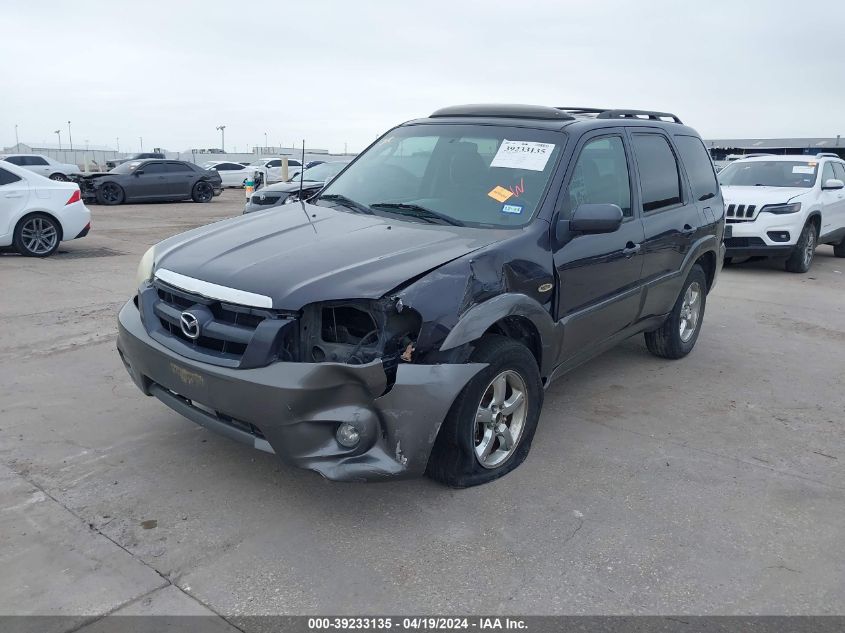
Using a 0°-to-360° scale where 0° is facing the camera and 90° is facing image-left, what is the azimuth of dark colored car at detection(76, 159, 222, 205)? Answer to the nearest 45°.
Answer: approximately 90°

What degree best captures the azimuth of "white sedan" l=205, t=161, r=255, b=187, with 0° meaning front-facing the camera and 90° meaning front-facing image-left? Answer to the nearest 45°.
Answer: approximately 90°

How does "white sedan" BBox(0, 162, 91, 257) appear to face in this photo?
to the viewer's left

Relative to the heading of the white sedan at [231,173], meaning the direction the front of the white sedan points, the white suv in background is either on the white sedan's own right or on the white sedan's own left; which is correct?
on the white sedan's own left

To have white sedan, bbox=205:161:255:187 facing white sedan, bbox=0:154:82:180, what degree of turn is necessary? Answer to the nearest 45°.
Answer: approximately 45° to its left

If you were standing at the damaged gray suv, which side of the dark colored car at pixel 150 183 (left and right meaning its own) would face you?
left

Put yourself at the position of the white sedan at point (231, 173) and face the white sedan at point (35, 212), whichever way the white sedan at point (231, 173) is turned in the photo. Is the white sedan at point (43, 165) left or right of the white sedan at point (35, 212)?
right

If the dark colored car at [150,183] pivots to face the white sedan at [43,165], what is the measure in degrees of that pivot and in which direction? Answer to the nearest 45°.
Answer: approximately 45° to its right

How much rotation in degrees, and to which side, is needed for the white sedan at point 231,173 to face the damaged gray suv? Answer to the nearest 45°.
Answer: approximately 90° to its left

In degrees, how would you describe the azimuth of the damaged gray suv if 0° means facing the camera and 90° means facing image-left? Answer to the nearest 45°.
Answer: approximately 45°

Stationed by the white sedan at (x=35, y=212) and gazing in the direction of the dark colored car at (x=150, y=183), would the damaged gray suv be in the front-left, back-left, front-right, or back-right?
back-right
